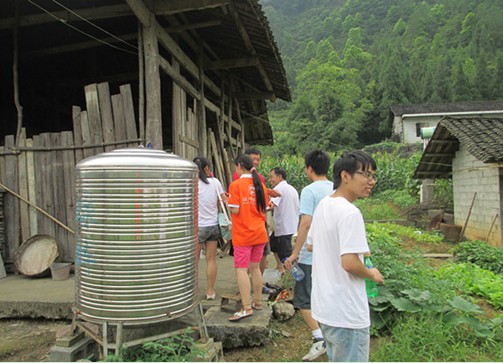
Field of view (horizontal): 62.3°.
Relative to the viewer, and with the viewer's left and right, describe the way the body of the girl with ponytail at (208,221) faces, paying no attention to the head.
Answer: facing away from the viewer and to the right of the viewer

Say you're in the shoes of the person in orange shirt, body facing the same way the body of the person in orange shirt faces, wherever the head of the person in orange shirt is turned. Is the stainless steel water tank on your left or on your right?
on your left

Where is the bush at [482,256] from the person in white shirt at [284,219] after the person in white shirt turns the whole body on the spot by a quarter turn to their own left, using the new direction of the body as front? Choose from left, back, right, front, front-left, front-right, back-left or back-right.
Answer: back-left

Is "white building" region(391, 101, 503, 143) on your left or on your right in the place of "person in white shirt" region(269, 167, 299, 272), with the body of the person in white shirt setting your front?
on your right

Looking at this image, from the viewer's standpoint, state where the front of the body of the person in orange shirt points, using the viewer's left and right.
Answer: facing away from the viewer and to the left of the viewer

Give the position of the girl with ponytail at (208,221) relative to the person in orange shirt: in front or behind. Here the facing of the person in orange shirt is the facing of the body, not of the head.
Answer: in front

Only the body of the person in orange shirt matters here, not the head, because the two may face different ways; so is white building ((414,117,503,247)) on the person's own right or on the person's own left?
on the person's own right

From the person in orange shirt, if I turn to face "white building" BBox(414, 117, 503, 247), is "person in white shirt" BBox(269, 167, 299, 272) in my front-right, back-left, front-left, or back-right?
front-left

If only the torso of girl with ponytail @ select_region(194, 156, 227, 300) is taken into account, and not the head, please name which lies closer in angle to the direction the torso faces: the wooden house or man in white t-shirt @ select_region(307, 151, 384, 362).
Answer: the wooden house

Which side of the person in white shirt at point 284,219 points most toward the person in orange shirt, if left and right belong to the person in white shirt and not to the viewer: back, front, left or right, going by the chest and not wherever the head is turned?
left
